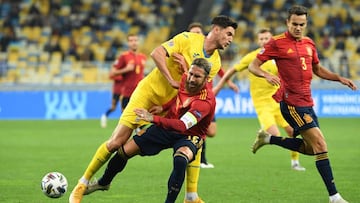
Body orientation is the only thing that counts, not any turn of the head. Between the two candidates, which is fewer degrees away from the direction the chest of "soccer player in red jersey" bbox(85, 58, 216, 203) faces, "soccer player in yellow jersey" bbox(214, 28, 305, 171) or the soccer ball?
the soccer ball

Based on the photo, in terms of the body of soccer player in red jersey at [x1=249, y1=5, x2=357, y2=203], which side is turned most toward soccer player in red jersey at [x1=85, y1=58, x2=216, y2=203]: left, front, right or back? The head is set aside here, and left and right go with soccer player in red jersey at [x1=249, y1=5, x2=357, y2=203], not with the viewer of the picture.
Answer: right

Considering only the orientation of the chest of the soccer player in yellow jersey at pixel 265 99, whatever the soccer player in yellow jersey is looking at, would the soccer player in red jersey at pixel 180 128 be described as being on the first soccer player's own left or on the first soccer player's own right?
on the first soccer player's own right

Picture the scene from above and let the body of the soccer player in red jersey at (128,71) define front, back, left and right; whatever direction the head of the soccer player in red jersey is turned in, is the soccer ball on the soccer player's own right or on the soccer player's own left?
on the soccer player's own right

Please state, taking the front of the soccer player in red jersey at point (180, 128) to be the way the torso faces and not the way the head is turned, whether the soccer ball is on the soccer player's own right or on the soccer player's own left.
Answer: on the soccer player's own right

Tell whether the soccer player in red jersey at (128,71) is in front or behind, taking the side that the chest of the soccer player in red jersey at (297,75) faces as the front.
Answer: behind

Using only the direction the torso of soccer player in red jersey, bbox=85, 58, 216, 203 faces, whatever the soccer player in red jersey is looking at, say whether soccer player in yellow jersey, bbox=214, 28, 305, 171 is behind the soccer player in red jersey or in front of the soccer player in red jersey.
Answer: behind

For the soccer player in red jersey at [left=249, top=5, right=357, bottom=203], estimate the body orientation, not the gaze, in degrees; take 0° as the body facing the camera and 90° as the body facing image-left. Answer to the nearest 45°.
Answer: approximately 315°
